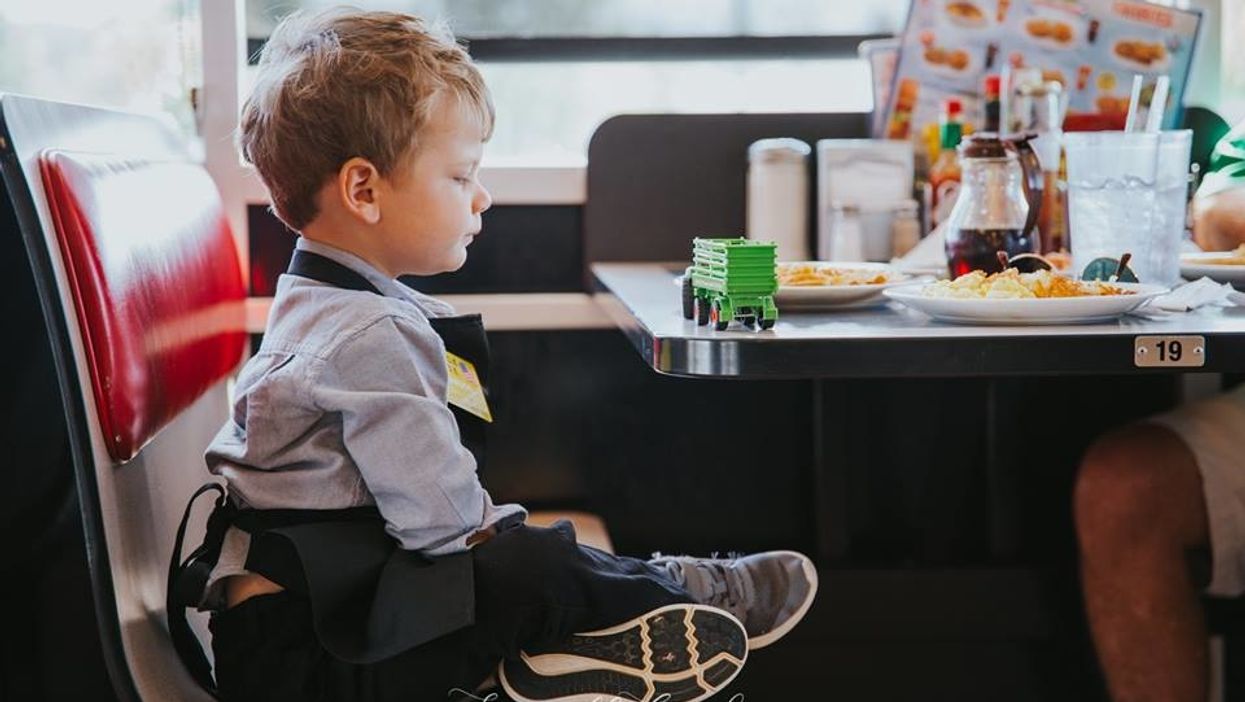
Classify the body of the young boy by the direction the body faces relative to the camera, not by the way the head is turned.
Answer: to the viewer's right

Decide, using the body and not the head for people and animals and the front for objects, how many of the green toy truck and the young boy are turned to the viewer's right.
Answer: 1
